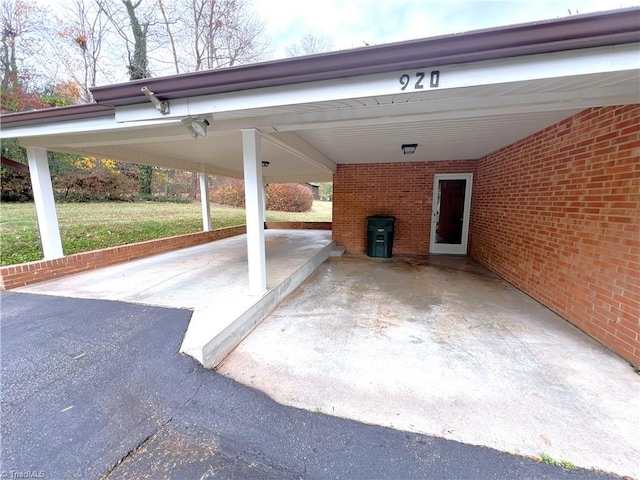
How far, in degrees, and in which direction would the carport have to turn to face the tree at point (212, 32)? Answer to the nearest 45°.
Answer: approximately 135° to its right

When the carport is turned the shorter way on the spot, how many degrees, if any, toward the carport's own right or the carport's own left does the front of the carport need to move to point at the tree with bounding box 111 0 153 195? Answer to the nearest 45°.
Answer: approximately 135° to the carport's own right

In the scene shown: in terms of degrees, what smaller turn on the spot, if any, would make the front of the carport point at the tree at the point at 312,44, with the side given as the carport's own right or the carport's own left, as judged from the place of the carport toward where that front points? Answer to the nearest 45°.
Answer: approximately 180°

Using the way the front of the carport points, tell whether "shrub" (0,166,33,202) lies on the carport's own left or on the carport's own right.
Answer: on the carport's own right

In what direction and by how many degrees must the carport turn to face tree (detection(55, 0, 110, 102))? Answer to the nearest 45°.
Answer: approximately 135° to its right

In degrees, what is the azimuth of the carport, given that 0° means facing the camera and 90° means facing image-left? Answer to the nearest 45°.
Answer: approximately 0°

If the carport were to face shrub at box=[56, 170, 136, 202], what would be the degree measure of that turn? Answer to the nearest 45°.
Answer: approximately 135° to its right
